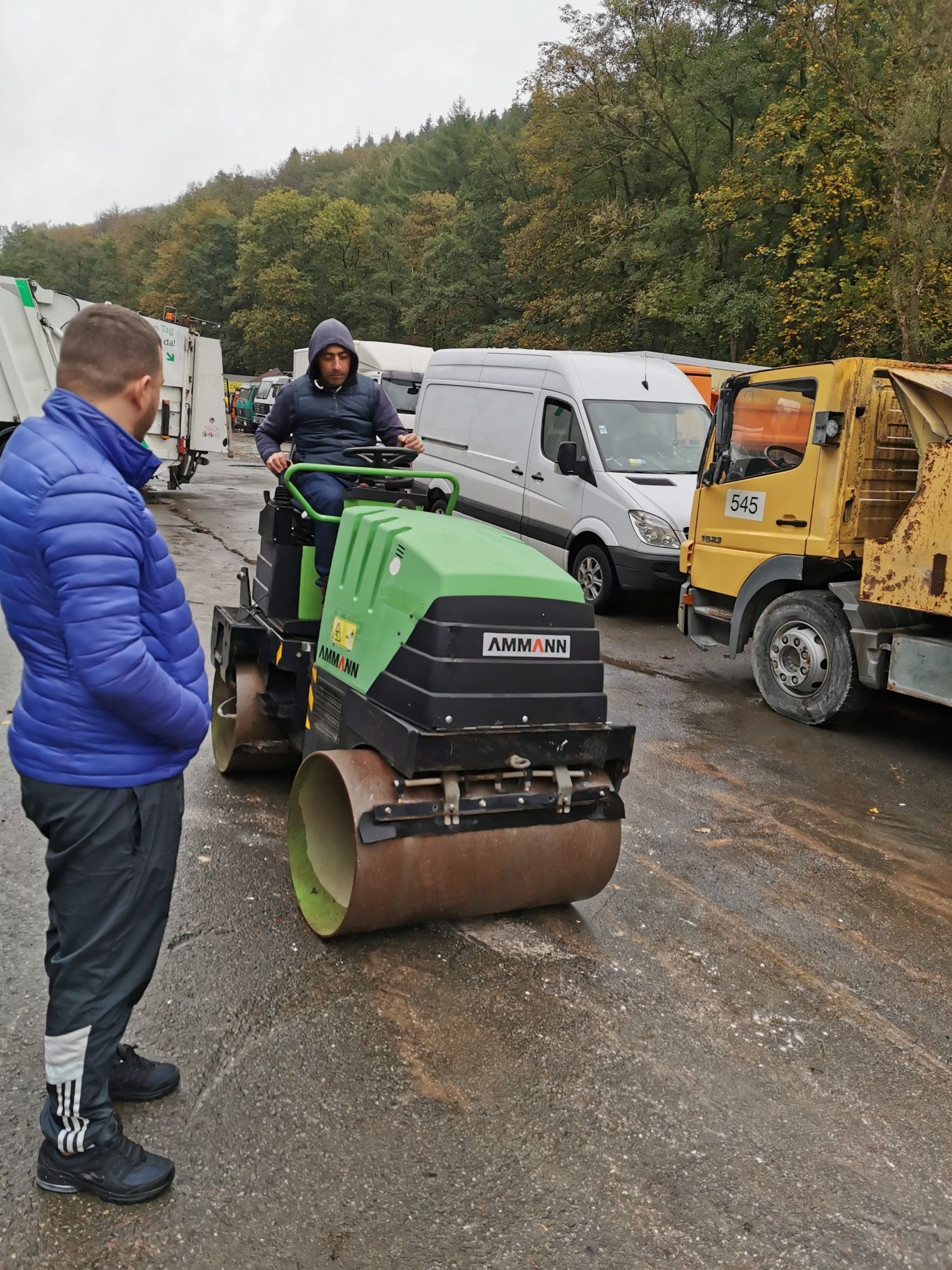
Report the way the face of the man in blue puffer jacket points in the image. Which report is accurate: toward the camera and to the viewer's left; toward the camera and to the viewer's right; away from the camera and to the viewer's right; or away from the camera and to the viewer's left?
away from the camera and to the viewer's right

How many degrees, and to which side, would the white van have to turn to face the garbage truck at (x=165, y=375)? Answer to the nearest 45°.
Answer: approximately 180°

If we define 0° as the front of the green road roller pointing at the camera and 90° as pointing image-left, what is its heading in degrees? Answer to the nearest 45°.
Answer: approximately 315°

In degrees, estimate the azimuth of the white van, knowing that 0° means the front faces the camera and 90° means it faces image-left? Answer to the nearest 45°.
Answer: approximately 315°

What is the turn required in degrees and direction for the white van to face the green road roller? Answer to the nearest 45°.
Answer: approximately 45° to its right
